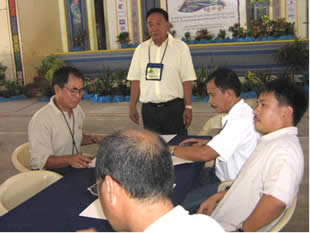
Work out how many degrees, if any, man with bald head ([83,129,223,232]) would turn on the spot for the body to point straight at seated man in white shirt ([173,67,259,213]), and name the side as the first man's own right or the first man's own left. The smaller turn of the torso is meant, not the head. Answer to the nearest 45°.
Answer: approximately 45° to the first man's own right

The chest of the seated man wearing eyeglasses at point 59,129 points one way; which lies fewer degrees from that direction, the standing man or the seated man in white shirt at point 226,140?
the seated man in white shirt

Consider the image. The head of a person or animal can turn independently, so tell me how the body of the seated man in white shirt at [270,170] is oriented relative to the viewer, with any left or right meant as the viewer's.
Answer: facing to the left of the viewer

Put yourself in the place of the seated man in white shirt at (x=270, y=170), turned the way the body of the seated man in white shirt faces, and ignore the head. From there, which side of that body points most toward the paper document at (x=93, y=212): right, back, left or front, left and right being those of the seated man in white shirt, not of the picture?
front

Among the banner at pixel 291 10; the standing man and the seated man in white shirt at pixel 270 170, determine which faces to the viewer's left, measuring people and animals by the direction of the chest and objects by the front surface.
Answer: the seated man in white shirt

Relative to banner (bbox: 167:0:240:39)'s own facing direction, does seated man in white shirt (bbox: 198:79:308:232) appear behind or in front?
in front

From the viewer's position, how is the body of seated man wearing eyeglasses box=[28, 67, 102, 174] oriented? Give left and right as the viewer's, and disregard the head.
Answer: facing the viewer and to the right of the viewer

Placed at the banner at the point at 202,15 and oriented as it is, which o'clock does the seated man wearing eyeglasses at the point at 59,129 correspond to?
The seated man wearing eyeglasses is roughly at 12 o'clock from the banner.

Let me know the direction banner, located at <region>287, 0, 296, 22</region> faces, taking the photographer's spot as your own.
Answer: facing the viewer

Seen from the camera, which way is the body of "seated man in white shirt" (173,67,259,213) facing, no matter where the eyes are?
to the viewer's left

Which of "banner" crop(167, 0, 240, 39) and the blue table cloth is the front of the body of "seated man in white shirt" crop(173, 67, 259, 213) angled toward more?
the blue table cloth

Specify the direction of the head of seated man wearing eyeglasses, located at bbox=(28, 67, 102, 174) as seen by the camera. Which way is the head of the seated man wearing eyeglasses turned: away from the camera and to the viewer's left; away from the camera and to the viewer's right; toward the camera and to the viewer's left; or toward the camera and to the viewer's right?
toward the camera and to the viewer's right

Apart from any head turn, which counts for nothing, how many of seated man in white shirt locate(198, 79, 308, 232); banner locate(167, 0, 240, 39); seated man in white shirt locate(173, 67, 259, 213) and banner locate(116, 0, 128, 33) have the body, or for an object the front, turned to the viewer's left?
2
